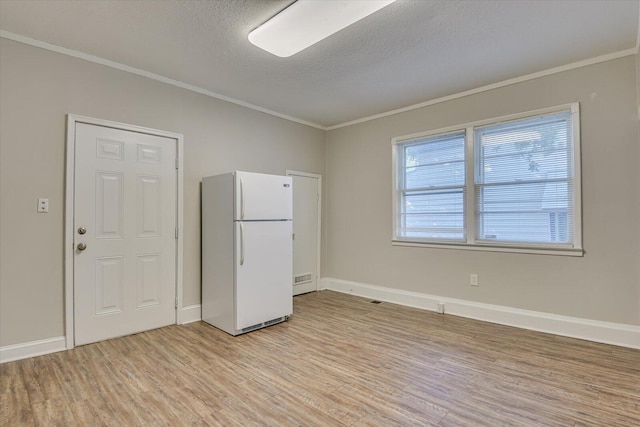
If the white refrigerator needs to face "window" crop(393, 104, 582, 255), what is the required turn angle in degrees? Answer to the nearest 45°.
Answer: approximately 45° to its left

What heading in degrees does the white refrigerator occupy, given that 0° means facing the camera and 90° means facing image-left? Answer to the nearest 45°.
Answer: approximately 315°
